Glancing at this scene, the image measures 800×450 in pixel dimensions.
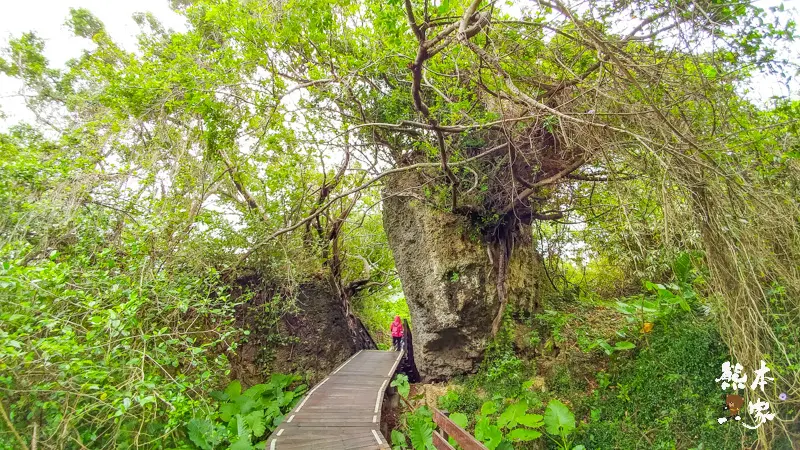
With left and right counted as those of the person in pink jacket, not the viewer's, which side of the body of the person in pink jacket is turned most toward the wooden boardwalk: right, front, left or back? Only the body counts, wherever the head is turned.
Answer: back

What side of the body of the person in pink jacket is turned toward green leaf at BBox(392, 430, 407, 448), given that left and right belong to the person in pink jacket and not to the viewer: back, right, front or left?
back

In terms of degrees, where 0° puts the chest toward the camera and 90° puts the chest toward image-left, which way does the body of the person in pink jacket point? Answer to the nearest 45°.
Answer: approximately 180°

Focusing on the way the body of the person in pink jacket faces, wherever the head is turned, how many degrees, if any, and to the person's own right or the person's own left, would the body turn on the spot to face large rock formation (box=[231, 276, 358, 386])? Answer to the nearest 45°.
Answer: approximately 135° to the person's own left

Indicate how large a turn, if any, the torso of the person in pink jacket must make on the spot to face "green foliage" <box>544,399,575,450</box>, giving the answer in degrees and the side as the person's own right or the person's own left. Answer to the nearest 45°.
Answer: approximately 180°
